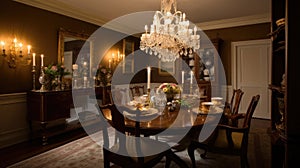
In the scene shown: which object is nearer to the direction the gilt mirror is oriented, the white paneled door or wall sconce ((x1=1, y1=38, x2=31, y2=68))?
the white paneled door

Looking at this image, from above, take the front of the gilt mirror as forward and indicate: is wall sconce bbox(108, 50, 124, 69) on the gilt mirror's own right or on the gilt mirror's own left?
on the gilt mirror's own left

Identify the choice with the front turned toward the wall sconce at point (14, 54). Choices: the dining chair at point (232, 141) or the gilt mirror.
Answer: the dining chair

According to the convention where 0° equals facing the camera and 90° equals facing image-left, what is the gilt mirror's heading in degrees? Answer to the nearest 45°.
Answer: approximately 315°

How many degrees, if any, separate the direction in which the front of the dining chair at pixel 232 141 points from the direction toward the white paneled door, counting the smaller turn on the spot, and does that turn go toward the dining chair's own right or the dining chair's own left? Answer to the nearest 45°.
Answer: approximately 90° to the dining chair's own right

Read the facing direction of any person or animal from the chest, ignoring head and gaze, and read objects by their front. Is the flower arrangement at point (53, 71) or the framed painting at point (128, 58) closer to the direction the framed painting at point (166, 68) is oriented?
the flower arrangement

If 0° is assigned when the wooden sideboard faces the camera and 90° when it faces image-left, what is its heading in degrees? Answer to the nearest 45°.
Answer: approximately 315°

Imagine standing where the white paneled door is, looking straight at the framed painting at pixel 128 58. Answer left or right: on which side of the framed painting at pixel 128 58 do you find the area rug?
left

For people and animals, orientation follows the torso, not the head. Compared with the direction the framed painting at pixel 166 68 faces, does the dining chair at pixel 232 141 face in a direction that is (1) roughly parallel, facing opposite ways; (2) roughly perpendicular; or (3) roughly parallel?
roughly perpendicular

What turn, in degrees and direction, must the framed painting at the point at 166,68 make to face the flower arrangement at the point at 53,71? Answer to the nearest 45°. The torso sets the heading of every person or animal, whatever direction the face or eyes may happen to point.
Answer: approximately 45° to its right

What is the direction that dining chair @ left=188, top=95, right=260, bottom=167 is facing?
to the viewer's left
